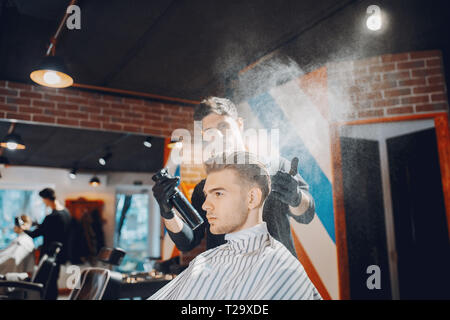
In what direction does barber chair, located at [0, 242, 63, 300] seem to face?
to the viewer's left

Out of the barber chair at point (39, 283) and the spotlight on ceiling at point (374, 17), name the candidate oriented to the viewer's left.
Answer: the barber chair

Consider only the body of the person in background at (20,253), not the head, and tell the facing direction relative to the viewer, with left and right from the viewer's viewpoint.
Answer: facing to the left of the viewer

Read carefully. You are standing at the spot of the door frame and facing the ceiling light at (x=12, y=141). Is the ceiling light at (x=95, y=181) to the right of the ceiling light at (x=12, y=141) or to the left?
right

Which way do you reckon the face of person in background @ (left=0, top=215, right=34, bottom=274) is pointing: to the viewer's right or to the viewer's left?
to the viewer's left

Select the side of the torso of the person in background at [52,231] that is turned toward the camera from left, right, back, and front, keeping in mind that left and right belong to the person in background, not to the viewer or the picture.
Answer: left

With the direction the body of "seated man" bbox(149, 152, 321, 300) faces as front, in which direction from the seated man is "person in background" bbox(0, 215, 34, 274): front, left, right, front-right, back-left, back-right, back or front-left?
right

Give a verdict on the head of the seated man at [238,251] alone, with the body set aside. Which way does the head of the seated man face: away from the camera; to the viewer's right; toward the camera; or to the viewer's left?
to the viewer's left

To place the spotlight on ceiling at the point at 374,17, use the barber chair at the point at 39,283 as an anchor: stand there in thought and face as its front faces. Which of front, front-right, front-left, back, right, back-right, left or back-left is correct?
back-left

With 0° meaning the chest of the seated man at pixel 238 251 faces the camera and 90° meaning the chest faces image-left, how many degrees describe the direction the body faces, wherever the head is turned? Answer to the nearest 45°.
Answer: approximately 45°
